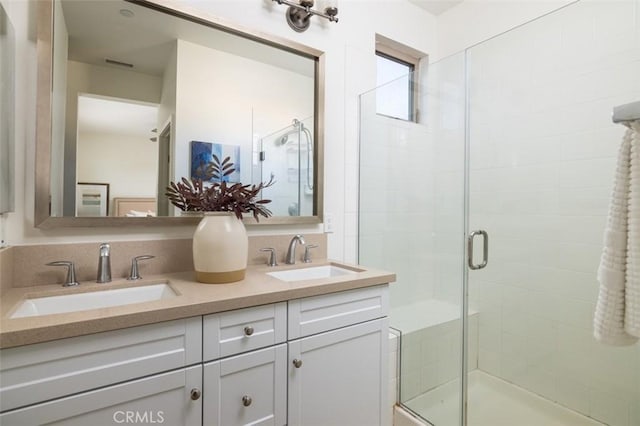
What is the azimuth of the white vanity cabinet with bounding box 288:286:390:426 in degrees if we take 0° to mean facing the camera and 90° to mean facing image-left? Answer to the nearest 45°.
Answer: approximately 315°

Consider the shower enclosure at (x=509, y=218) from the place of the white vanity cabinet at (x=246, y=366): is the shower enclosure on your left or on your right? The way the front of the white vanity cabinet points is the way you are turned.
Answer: on your left

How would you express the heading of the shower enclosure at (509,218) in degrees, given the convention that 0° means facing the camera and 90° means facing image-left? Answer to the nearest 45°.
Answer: approximately 45°

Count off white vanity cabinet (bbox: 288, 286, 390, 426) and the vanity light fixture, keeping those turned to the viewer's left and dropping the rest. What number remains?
0

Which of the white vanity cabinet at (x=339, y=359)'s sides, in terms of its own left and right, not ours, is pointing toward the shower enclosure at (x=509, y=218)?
left

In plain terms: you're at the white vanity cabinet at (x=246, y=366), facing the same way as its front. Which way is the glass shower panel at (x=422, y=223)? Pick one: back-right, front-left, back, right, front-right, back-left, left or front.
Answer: left

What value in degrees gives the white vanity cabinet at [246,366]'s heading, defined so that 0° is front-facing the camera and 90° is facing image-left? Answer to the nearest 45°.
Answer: approximately 315°
